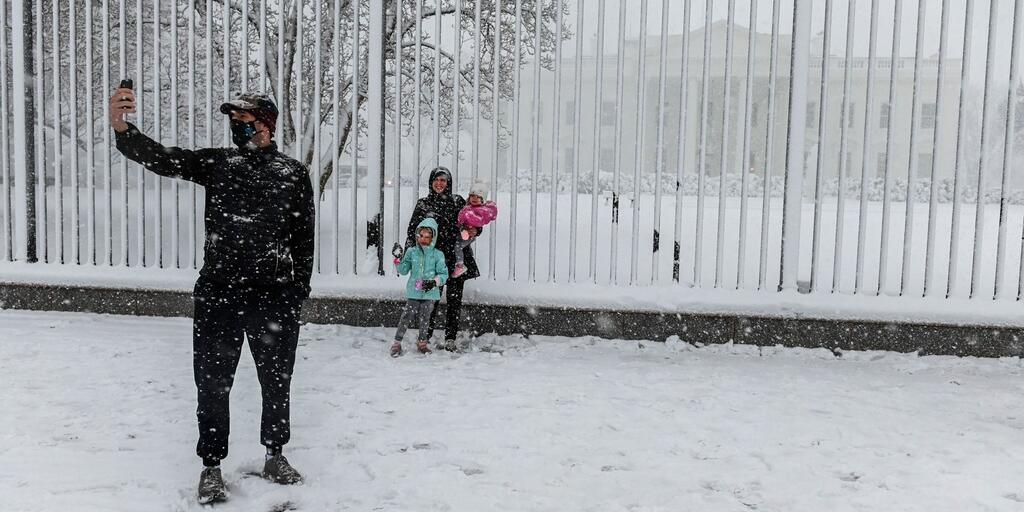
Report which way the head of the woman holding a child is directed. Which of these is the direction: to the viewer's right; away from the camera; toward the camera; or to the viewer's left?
toward the camera

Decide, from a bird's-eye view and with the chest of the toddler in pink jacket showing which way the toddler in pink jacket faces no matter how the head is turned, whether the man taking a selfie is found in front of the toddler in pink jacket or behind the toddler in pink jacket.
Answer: in front

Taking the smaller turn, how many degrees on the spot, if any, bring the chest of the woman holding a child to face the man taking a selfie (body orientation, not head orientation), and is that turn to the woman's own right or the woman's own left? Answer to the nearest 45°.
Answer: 0° — they already face them

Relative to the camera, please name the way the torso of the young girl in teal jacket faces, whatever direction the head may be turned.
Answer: toward the camera

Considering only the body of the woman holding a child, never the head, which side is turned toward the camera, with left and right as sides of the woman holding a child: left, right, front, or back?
front

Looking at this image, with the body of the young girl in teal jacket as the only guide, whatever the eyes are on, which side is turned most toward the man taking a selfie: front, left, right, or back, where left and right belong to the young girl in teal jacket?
front

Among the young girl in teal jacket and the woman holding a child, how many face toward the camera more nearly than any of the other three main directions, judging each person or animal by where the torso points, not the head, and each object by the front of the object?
2
